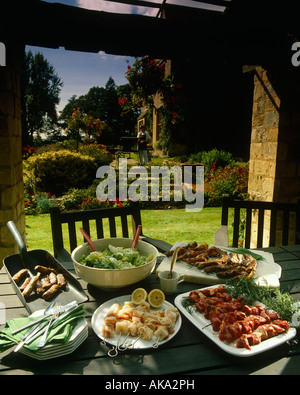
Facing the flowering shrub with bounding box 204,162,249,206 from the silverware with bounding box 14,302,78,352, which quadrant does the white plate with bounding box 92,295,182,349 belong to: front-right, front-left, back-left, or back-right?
front-right

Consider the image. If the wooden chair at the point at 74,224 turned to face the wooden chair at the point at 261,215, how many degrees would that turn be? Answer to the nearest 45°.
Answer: approximately 45° to its left

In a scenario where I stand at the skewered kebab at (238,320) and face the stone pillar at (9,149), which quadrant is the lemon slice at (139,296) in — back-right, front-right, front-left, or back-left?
front-left

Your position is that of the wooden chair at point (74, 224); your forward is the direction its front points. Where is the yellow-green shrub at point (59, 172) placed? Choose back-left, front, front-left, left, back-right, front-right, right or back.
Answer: back-left

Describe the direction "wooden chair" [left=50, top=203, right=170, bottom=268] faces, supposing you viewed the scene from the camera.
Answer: facing the viewer and to the right of the viewer

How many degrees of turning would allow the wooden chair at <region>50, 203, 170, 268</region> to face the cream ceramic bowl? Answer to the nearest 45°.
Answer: approximately 45° to its right

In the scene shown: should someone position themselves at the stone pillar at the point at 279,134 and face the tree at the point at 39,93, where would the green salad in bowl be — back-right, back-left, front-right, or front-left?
back-left

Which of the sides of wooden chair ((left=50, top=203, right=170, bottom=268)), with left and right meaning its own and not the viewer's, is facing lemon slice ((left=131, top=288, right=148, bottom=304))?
front

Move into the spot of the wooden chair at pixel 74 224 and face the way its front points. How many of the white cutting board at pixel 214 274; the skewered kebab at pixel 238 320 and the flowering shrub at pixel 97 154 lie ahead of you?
2

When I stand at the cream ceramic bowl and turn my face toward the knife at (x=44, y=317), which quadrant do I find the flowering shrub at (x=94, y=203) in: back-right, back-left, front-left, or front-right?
back-right

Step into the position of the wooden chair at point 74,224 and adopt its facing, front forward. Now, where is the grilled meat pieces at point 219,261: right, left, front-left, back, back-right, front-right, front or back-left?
front

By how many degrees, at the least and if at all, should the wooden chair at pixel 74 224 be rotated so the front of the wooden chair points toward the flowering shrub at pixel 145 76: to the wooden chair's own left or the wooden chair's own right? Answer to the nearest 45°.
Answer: approximately 135° to the wooden chair's own left

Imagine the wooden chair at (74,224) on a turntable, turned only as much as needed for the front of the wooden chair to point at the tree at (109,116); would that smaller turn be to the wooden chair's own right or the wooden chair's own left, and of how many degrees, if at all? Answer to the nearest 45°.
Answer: approximately 135° to the wooden chair's own left

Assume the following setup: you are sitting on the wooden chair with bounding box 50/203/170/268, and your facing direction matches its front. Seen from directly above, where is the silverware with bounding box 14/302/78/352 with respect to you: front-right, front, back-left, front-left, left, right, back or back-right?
front-right

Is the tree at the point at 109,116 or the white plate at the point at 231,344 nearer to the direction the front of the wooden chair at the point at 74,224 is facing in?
the white plate

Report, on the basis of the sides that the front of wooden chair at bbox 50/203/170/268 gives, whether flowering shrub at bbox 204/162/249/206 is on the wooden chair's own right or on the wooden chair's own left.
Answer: on the wooden chair's own left

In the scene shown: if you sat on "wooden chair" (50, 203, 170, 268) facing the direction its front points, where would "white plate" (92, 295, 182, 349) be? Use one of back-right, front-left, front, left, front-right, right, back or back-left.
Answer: front-right

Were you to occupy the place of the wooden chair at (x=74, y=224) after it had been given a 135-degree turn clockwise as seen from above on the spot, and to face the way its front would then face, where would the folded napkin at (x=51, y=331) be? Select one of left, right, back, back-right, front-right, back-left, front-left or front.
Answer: left
